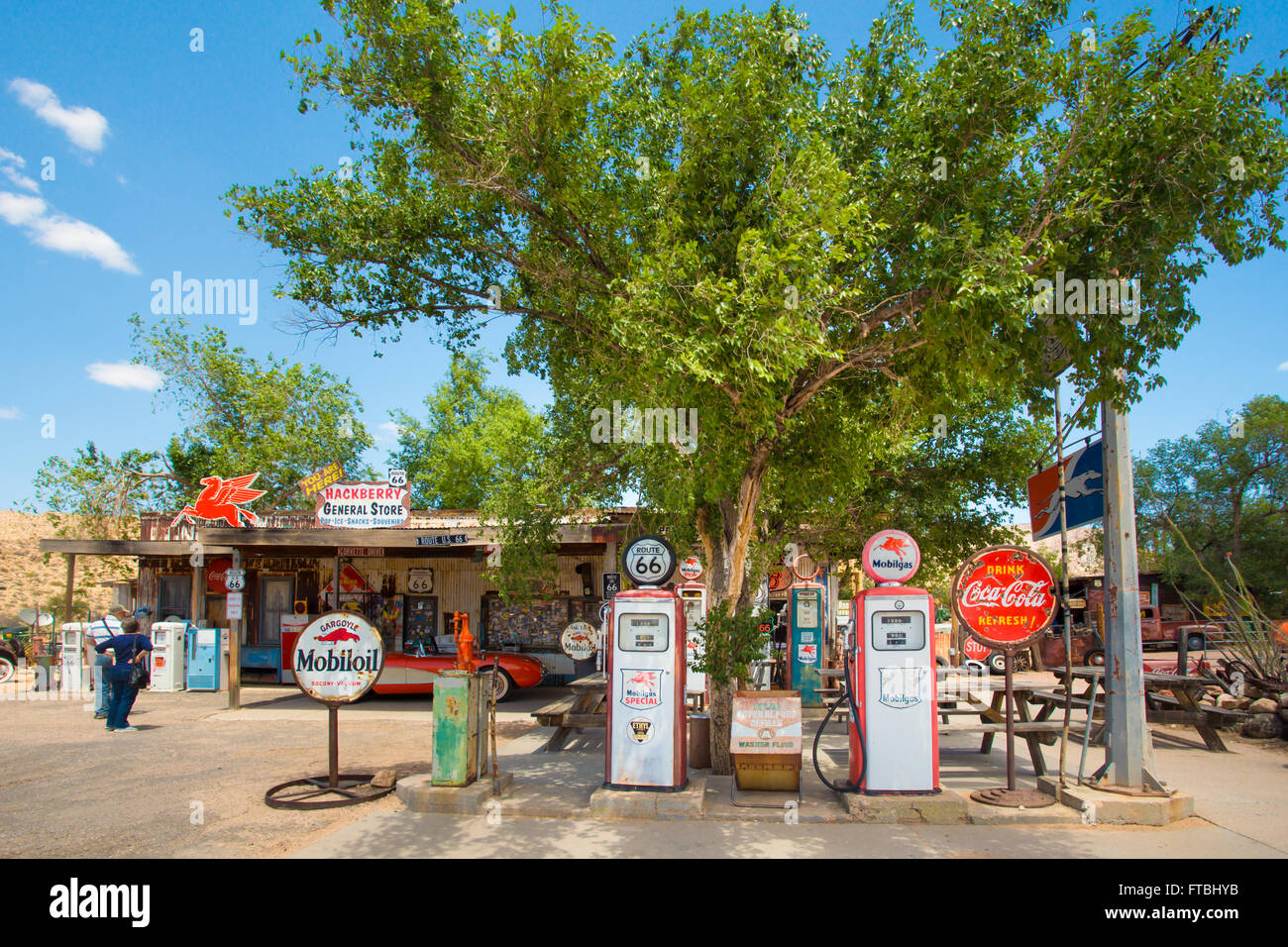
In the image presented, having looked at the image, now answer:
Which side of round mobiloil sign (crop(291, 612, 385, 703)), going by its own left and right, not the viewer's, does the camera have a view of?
front

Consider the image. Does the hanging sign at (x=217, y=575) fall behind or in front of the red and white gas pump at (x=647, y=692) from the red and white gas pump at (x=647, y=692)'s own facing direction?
behind

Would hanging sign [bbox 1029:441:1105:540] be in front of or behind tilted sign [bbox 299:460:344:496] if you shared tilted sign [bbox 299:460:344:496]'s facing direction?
in front

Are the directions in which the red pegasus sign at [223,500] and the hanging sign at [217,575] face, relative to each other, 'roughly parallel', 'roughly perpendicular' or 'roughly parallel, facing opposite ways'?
roughly parallel

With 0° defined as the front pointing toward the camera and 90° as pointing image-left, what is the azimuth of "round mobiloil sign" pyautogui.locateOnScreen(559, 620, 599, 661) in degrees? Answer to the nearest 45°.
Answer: approximately 0°

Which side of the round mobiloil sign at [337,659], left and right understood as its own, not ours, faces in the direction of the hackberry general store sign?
back

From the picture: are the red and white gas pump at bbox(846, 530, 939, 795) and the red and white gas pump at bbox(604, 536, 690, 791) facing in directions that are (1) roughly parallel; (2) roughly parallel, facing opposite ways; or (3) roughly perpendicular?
roughly parallel

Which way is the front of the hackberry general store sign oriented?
toward the camera

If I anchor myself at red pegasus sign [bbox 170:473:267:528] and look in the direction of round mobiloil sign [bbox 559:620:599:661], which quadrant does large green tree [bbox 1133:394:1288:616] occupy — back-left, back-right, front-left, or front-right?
front-left

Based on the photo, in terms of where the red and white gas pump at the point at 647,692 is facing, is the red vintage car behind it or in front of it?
behind

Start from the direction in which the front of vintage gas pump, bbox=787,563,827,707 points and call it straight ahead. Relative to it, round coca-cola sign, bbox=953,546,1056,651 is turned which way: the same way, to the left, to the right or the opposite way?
the same way

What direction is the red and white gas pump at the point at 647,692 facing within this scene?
toward the camera

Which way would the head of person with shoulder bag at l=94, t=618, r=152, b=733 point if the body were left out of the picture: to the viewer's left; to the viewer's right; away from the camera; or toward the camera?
away from the camera
